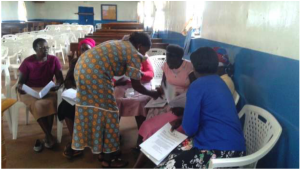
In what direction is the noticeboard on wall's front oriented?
toward the camera

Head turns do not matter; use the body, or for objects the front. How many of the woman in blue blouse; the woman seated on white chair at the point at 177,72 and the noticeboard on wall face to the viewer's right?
0

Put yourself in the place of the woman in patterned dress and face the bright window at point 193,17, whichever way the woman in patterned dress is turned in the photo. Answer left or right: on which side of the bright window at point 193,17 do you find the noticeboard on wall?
left

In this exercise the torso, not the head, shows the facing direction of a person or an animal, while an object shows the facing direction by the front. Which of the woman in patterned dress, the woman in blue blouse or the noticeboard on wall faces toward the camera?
the noticeboard on wall

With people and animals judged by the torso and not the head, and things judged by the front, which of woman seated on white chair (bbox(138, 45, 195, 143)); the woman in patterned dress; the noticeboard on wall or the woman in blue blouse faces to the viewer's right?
the woman in patterned dress

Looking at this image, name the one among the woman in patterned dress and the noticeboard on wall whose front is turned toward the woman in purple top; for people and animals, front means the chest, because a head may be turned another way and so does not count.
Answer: the noticeboard on wall

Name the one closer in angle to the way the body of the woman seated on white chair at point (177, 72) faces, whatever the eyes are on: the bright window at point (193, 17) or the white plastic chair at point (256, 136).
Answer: the white plastic chair

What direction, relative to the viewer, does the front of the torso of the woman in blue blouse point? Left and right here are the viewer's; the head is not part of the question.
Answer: facing away from the viewer and to the left of the viewer

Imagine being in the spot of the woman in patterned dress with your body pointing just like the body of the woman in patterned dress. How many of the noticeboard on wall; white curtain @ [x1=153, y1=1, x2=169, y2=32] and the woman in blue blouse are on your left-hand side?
2

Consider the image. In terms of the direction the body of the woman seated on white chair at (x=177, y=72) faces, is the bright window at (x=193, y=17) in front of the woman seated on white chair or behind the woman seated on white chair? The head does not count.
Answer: behind

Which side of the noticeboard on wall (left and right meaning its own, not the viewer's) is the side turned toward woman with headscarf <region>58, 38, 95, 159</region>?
front

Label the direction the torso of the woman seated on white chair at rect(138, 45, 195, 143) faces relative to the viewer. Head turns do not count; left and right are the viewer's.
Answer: facing the viewer and to the left of the viewer

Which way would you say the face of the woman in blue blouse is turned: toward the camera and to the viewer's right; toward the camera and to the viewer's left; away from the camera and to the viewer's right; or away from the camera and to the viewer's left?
away from the camera and to the viewer's left

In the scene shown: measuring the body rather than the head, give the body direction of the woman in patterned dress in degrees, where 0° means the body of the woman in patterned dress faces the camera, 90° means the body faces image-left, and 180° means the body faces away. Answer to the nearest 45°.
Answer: approximately 270°

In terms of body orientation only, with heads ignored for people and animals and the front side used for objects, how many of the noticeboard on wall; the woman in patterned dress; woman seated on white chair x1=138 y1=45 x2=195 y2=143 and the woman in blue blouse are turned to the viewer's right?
1

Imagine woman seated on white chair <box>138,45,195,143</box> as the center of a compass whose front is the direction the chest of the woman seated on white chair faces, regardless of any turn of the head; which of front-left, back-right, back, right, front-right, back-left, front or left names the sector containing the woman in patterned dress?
front
